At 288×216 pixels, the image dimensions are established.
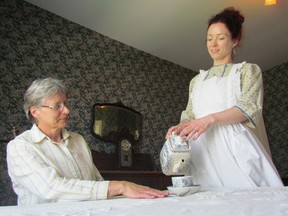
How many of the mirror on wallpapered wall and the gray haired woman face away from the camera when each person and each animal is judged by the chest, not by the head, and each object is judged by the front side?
0

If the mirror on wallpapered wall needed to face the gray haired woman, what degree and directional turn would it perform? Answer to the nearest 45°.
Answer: approximately 45° to its right

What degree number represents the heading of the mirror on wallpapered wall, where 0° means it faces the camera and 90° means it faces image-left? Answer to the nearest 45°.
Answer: approximately 315°

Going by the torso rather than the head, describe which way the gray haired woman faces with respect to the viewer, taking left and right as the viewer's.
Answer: facing the viewer and to the right of the viewer
